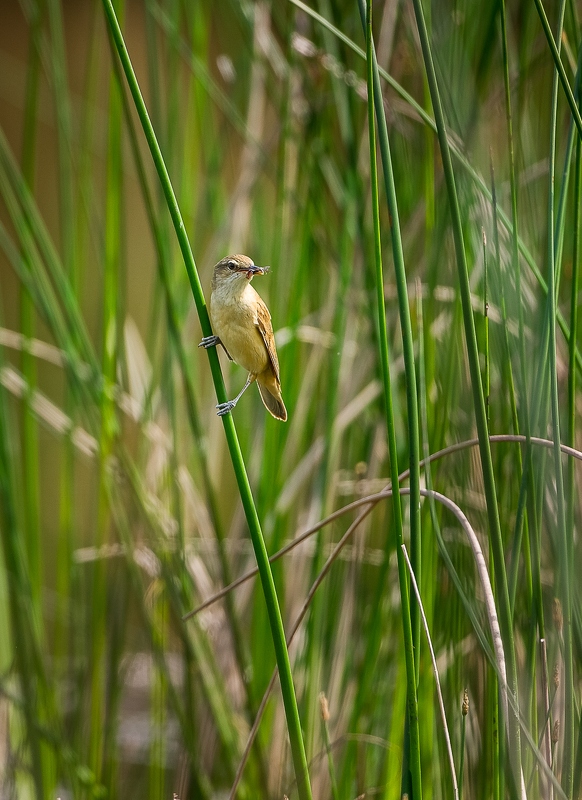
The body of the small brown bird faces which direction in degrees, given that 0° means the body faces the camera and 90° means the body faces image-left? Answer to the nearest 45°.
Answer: approximately 45°
